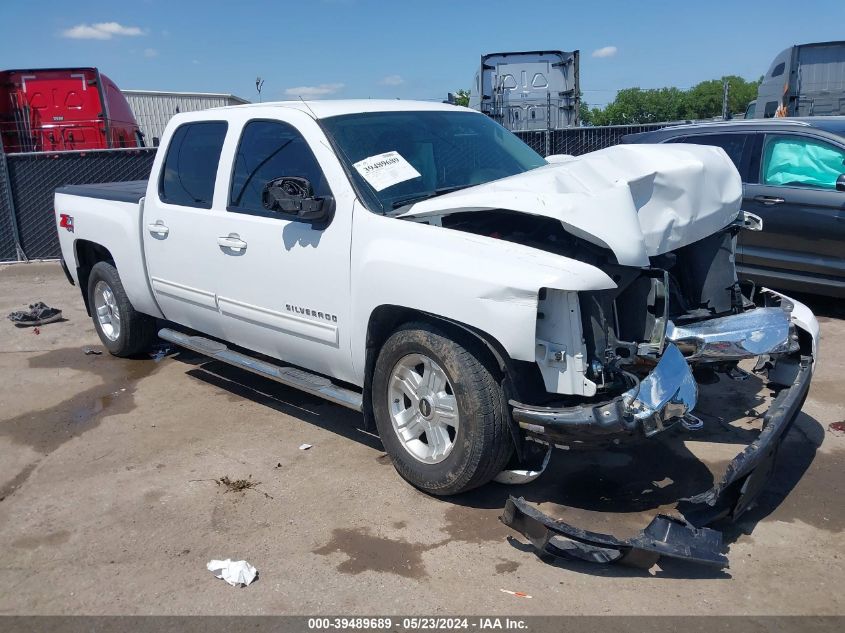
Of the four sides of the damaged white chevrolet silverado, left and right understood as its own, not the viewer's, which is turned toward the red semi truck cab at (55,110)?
back

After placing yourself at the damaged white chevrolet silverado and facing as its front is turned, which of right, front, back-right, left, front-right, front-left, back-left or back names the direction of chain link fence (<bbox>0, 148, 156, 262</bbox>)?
back

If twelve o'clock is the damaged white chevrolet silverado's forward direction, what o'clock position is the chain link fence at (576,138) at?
The chain link fence is roughly at 8 o'clock from the damaged white chevrolet silverado.

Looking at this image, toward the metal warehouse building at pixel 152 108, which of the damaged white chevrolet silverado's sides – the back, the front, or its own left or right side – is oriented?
back

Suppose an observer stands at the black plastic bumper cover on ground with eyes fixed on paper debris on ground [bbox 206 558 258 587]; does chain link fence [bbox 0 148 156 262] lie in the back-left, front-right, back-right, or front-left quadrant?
front-right
